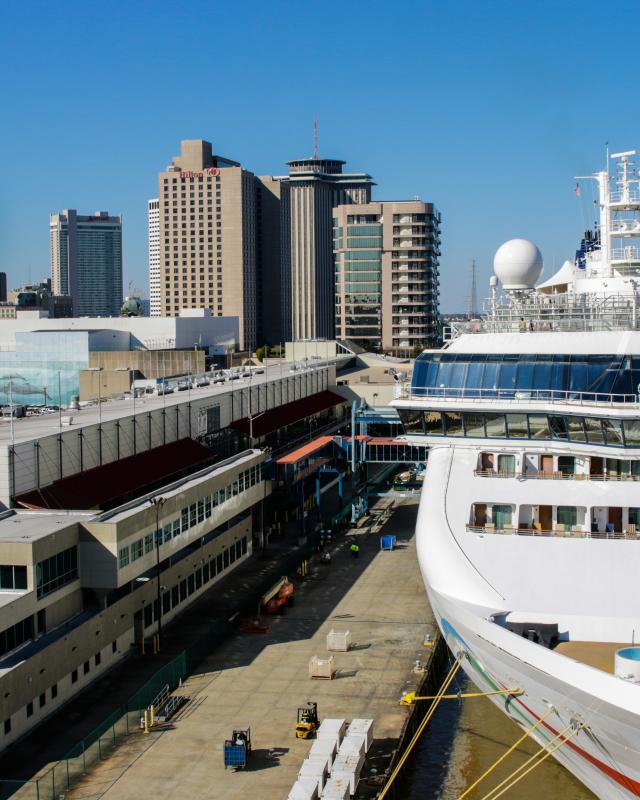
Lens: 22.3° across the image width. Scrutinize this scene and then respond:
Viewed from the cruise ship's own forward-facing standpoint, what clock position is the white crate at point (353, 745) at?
The white crate is roughly at 2 o'clock from the cruise ship.

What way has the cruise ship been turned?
toward the camera

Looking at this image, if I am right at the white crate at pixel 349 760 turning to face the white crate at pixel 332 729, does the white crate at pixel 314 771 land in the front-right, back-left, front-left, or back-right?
back-left

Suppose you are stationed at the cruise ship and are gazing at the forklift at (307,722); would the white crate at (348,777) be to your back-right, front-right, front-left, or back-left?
front-left

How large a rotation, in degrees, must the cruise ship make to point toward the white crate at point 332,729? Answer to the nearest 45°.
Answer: approximately 90° to its right

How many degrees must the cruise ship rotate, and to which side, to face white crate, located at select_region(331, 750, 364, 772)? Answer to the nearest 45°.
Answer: approximately 45° to its right

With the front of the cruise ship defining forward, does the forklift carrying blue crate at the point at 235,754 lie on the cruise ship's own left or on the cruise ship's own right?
on the cruise ship's own right

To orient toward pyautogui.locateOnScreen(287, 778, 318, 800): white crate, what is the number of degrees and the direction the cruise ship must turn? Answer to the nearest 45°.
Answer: approximately 45° to its right

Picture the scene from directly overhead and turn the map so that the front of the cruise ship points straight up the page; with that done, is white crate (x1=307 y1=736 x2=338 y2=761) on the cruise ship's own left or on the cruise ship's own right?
on the cruise ship's own right

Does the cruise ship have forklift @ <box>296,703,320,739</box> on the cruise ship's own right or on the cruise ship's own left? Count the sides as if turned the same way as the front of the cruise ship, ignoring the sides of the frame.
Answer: on the cruise ship's own right

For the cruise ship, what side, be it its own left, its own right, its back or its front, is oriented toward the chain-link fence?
right
